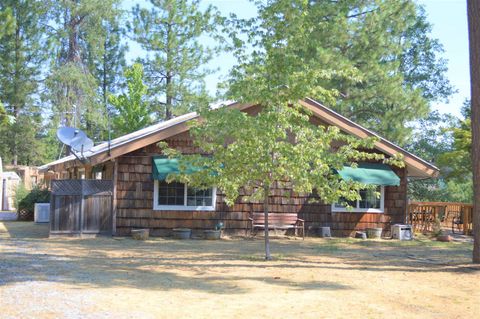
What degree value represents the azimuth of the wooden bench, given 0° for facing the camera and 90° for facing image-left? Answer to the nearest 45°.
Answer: approximately 0°

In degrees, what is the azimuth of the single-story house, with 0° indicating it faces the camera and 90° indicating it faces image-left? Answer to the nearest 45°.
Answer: approximately 0°

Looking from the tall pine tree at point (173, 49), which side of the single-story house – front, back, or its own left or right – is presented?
back

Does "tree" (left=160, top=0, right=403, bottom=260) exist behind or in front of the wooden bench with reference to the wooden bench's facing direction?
in front

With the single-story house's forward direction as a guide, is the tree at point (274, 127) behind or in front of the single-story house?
in front

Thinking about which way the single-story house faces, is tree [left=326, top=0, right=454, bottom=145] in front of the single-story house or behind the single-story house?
behind

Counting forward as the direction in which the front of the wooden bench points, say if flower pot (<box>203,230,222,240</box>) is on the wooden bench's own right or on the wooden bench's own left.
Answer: on the wooden bench's own right

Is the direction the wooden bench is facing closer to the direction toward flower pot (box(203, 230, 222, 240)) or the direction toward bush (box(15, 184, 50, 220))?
the flower pot
